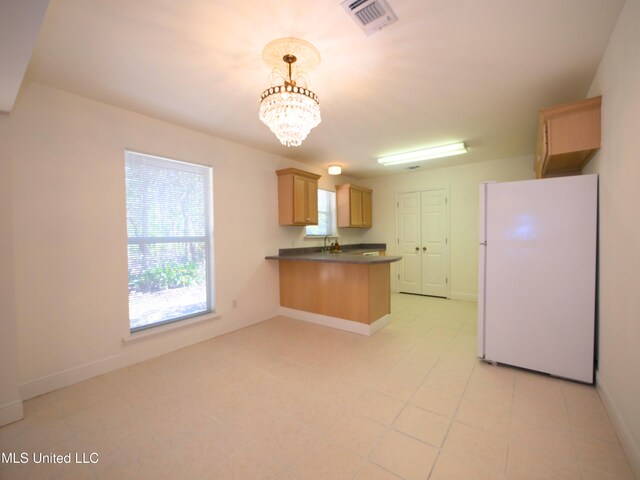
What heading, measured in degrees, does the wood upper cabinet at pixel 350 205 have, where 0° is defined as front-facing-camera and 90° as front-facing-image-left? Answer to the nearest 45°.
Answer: approximately 315°

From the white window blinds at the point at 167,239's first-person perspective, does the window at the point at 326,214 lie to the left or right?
on its left

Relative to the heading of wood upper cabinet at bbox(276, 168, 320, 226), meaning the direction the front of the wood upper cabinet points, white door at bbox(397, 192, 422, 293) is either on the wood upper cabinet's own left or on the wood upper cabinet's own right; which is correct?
on the wood upper cabinet's own left

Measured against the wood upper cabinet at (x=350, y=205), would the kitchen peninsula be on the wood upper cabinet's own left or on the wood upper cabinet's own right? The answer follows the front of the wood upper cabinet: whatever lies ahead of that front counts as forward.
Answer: on the wood upper cabinet's own right

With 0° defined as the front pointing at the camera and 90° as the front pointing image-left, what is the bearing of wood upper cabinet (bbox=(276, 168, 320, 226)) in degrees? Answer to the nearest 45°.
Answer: approximately 315°
